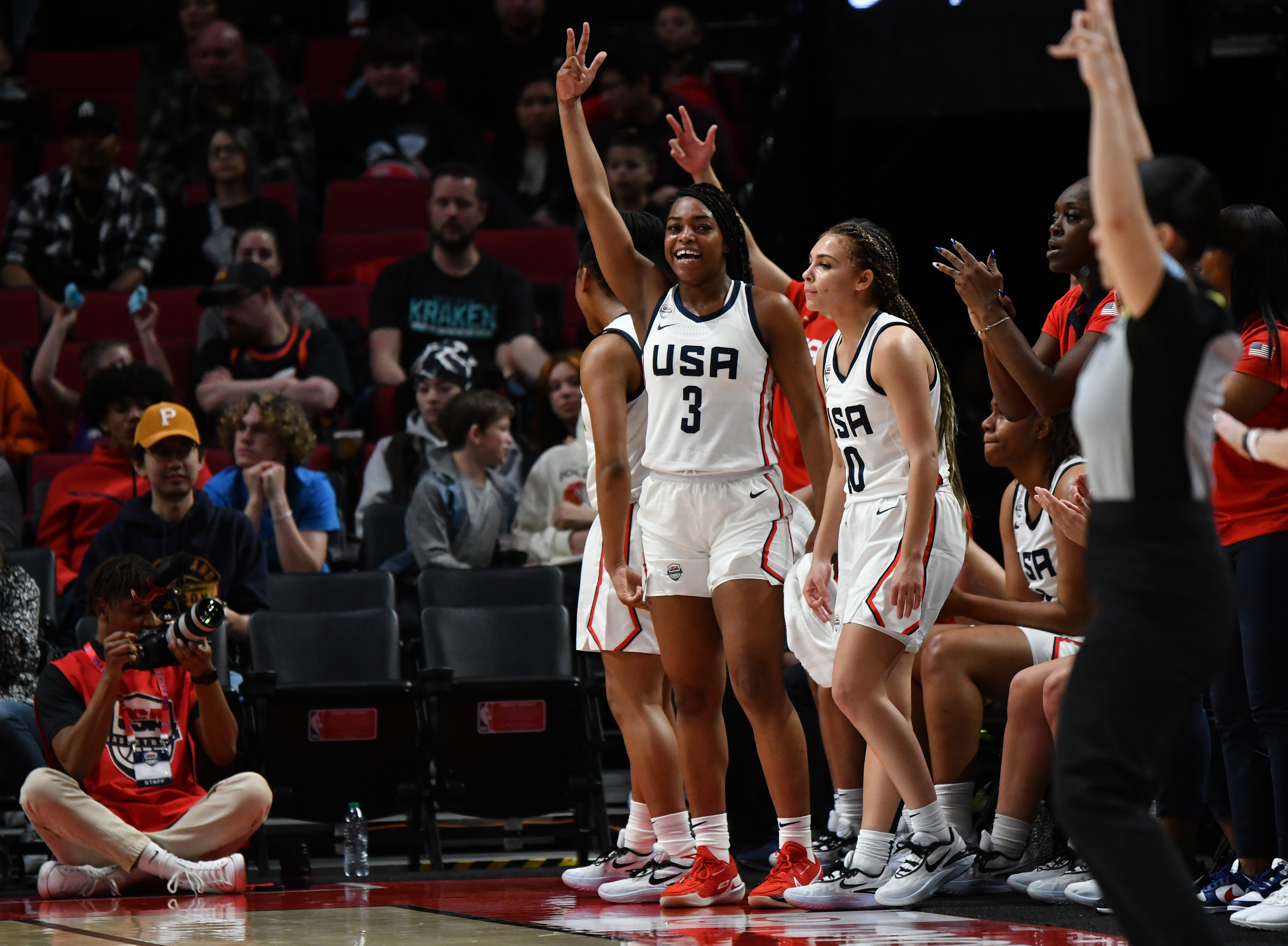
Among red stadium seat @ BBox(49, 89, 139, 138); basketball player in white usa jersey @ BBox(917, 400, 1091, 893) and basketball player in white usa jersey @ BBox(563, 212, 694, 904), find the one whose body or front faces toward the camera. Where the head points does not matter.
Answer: the red stadium seat

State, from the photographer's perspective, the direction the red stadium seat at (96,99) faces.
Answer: facing the viewer

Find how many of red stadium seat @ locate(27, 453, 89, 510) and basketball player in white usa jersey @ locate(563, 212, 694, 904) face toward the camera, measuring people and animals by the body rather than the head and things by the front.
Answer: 1

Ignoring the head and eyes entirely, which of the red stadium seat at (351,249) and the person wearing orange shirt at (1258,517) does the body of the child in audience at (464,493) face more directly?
the person wearing orange shirt

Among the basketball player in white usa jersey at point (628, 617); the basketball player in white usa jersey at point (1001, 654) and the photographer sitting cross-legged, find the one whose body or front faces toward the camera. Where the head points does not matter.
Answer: the photographer sitting cross-legged

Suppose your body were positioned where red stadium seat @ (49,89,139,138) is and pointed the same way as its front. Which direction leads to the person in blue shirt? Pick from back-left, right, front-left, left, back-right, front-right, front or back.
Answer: front

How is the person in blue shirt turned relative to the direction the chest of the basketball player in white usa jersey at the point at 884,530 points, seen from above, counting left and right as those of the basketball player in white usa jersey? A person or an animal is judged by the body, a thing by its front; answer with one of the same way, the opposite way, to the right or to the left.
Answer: the same way

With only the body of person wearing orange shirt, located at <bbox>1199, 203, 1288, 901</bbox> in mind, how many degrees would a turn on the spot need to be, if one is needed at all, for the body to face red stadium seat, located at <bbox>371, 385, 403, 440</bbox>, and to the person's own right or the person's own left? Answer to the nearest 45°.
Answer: approximately 45° to the person's own right

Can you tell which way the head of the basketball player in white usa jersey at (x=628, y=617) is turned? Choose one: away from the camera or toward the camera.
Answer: away from the camera

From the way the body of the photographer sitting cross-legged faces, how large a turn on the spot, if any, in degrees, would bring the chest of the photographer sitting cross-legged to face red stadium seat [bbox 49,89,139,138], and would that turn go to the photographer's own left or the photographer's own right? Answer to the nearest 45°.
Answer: approximately 180°

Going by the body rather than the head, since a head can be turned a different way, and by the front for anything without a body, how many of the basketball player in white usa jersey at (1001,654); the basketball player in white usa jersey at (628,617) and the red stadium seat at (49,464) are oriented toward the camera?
1

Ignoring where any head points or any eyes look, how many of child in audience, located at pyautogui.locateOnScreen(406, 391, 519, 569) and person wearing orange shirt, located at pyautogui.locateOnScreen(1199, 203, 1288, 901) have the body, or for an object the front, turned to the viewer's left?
1

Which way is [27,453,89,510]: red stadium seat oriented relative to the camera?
toward the camera

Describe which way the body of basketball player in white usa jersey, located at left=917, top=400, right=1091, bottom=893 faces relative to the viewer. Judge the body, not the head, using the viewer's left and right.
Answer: facing to the left of the viewer
